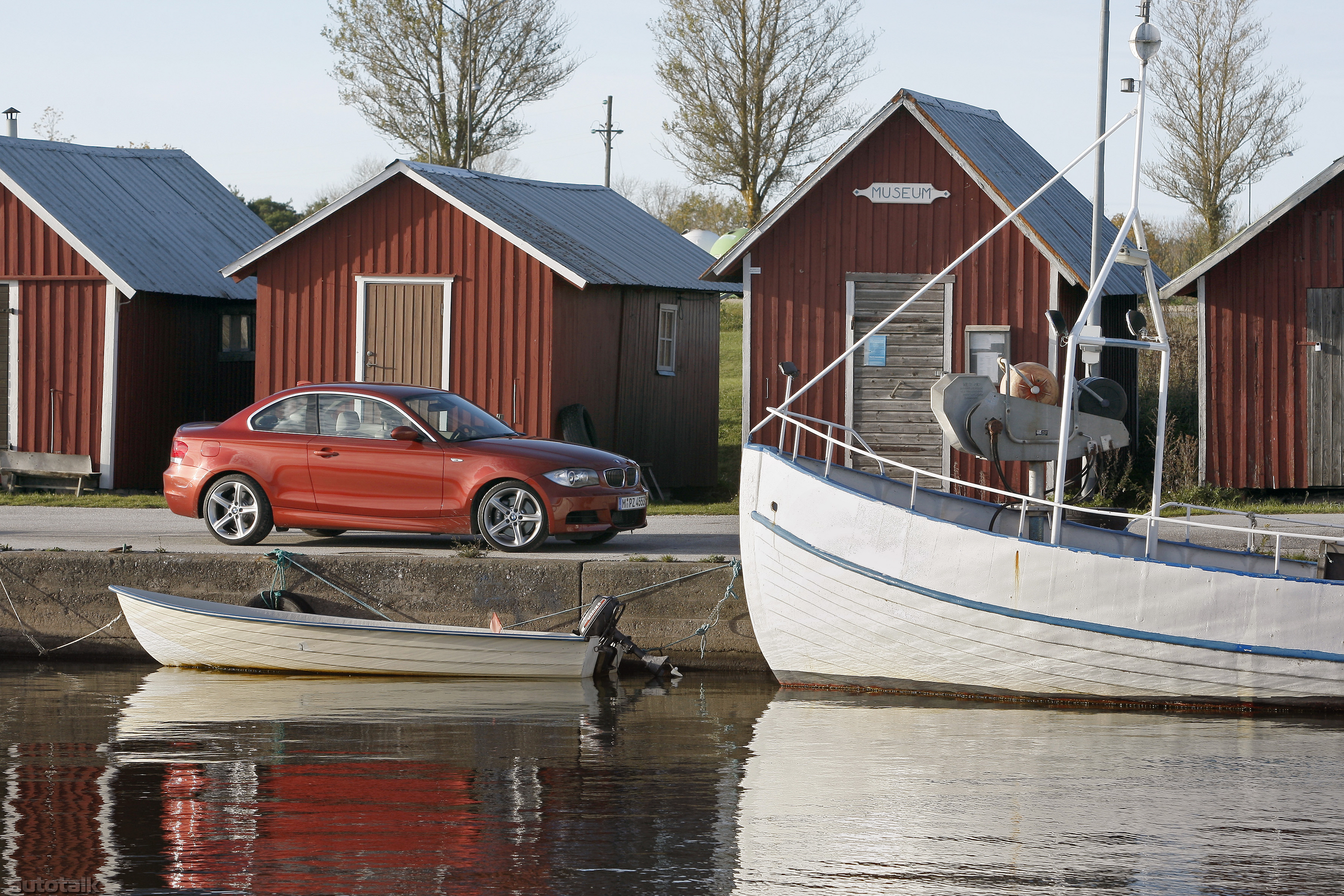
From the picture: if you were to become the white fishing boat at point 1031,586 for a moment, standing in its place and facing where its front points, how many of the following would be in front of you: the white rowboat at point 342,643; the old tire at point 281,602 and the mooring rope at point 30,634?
3

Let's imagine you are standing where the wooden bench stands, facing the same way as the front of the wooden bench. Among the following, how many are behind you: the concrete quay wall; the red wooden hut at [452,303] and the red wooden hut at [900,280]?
0

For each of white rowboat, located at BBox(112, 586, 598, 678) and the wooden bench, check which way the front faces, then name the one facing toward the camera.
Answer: the wooden bench

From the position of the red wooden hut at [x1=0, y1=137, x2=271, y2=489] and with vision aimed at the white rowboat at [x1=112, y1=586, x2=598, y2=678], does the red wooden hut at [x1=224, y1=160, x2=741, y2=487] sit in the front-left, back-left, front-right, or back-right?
front-left

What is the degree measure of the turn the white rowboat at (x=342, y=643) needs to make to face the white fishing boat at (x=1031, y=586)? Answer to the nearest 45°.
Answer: approximately 180°

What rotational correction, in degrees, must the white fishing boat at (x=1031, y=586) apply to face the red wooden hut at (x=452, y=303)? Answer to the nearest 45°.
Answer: approximately 45° to its right

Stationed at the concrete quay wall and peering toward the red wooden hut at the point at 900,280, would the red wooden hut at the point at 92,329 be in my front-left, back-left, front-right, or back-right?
front-left

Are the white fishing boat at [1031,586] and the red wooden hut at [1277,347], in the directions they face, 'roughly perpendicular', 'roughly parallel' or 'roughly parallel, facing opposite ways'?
roughly perpendicular

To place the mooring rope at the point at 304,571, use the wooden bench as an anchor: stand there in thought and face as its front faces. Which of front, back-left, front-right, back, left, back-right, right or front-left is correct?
front

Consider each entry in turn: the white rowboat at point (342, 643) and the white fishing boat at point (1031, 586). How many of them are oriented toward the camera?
0

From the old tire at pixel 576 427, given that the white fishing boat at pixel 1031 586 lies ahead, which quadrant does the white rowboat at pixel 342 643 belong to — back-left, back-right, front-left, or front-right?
front-right

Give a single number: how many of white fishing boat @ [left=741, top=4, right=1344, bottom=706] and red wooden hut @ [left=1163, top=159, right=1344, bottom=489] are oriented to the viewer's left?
1

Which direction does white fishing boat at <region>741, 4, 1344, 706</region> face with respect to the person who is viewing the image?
facing to the left of the viewer

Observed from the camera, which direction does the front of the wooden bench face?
facing the viewer

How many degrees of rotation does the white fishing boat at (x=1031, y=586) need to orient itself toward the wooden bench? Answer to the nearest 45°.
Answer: approximately 45° to its right

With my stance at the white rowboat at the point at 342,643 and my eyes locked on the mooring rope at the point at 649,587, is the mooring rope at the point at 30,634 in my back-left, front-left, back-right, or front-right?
back-left

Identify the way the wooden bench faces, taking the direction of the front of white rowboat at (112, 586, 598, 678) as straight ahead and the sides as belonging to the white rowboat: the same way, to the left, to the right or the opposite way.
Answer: to the left

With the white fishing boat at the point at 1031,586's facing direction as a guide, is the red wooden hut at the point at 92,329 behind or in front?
in front

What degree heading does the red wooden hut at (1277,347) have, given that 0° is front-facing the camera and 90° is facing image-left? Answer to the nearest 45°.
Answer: approximately 0°

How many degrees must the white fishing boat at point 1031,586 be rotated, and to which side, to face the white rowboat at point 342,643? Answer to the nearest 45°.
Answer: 0° — it already faces it

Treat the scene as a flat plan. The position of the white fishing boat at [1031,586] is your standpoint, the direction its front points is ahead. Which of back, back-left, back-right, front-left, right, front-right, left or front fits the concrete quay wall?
front

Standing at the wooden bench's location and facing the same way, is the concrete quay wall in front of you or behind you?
in front

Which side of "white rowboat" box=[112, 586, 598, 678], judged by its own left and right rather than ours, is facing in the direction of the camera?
left

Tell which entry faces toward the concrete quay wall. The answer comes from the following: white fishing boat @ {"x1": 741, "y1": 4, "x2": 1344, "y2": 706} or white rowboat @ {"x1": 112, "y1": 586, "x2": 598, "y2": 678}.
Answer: the white fishing boat
